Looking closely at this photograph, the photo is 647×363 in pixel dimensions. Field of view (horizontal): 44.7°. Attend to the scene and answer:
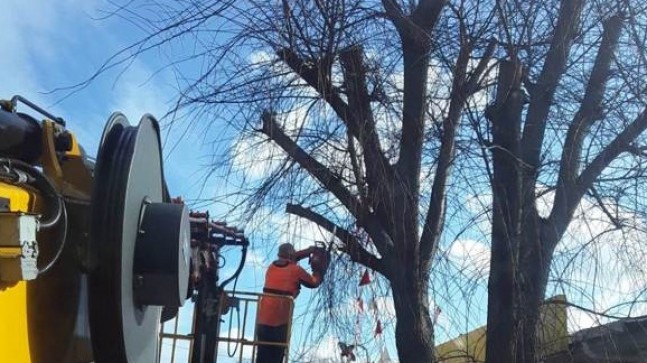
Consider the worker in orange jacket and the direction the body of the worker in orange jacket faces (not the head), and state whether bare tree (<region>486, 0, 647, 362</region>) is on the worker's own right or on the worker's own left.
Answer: on the worker's own right

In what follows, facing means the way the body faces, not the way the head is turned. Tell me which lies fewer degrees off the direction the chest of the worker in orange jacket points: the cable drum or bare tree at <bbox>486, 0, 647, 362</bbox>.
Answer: the bare tree

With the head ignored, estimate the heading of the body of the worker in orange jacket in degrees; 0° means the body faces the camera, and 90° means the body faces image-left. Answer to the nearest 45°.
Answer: approximately 225°

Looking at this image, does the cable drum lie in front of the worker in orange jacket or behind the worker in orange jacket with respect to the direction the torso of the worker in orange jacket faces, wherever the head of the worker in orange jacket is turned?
behind
